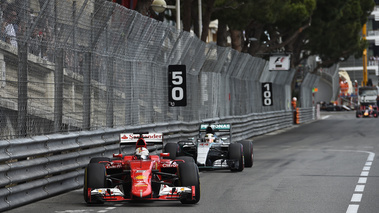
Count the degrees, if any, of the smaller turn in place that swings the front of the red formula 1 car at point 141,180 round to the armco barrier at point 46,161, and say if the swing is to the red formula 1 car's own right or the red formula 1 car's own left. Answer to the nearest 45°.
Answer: approximately 135° to the red formula 1 car's own right

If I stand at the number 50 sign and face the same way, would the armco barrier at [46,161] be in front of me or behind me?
in front

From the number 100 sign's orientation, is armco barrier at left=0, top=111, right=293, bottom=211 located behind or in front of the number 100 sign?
in front

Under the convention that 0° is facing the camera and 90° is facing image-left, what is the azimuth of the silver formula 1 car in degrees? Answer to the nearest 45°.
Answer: approximately 0°

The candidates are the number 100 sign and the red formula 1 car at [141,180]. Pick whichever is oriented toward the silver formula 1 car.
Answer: the number 100 sign

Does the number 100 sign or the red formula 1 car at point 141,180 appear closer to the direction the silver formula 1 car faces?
the red formula 1 car

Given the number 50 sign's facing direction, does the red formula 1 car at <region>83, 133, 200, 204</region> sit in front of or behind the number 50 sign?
in front

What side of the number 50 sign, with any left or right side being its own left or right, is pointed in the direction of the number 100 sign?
back
